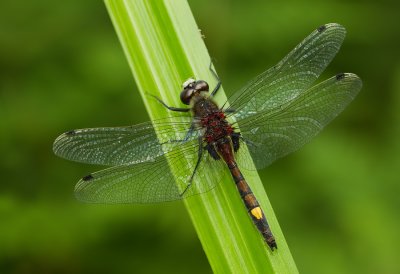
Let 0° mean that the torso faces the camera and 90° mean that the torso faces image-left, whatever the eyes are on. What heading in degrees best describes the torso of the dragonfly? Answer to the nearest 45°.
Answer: approximately 135°
